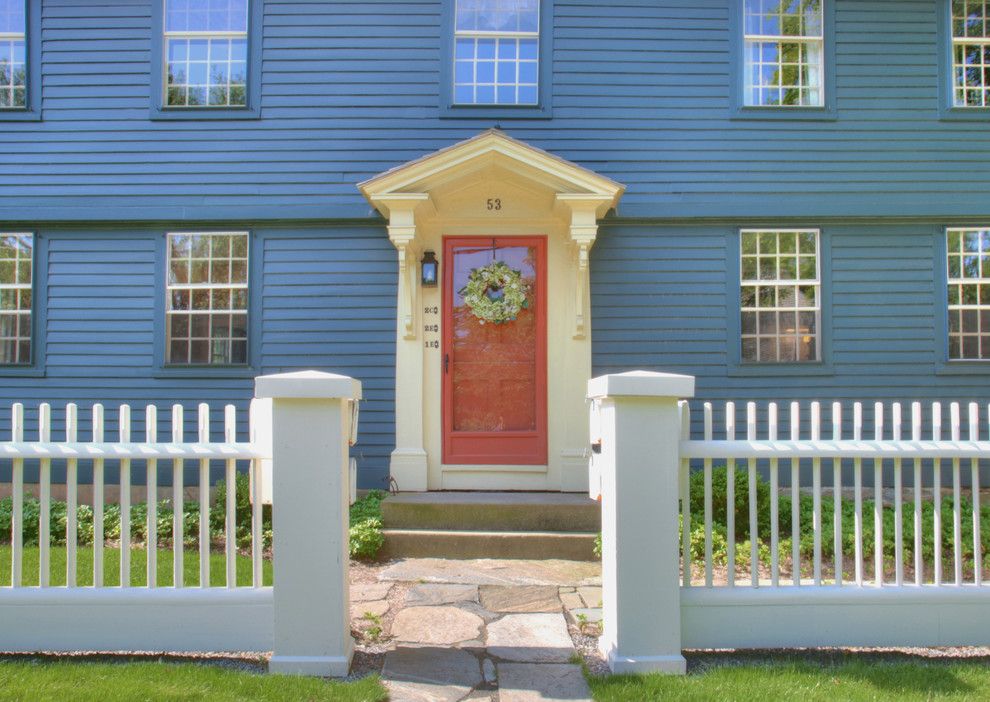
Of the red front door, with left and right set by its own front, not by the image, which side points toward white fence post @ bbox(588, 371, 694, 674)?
front

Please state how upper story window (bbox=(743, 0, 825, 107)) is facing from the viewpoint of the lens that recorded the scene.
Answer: facing the viewer

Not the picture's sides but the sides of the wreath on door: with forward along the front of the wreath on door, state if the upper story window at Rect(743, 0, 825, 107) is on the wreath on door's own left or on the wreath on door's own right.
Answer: on the wreath on door's own left

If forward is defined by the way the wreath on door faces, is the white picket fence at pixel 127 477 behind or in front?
in front

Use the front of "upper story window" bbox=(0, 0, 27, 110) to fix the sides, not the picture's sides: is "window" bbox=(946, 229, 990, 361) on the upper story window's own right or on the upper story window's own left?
on the upper story window's own left

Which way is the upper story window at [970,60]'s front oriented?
toward the camera

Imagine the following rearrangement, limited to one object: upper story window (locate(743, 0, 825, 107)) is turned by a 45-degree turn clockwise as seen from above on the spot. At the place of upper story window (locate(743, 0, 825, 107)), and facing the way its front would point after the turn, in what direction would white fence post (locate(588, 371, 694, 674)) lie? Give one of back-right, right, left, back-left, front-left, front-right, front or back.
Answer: front-left

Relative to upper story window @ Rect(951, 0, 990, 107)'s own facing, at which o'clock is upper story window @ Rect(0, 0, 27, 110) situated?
upper story window @ Rect(0, 0, 27, 110) is roughly at 2 o'clock from upper story window @ Rect(951, 0, 990, 107).

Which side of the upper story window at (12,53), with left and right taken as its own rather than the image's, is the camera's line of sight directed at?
front

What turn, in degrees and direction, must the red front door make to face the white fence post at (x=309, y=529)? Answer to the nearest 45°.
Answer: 0° — it already faces it

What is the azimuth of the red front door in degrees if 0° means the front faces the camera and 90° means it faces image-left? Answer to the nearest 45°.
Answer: approximately 0°

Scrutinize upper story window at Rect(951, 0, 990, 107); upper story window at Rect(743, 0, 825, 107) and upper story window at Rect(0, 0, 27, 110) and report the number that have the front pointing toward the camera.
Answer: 3

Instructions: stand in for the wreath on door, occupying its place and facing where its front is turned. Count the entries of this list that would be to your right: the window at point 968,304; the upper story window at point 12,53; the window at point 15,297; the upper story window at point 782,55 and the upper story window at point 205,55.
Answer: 3

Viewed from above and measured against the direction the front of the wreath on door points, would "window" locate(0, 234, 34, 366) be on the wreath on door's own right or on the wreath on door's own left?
on the wreath on door's own right

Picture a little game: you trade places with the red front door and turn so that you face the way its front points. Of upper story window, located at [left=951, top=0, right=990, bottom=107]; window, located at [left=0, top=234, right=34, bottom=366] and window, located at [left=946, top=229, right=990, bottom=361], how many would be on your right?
1
